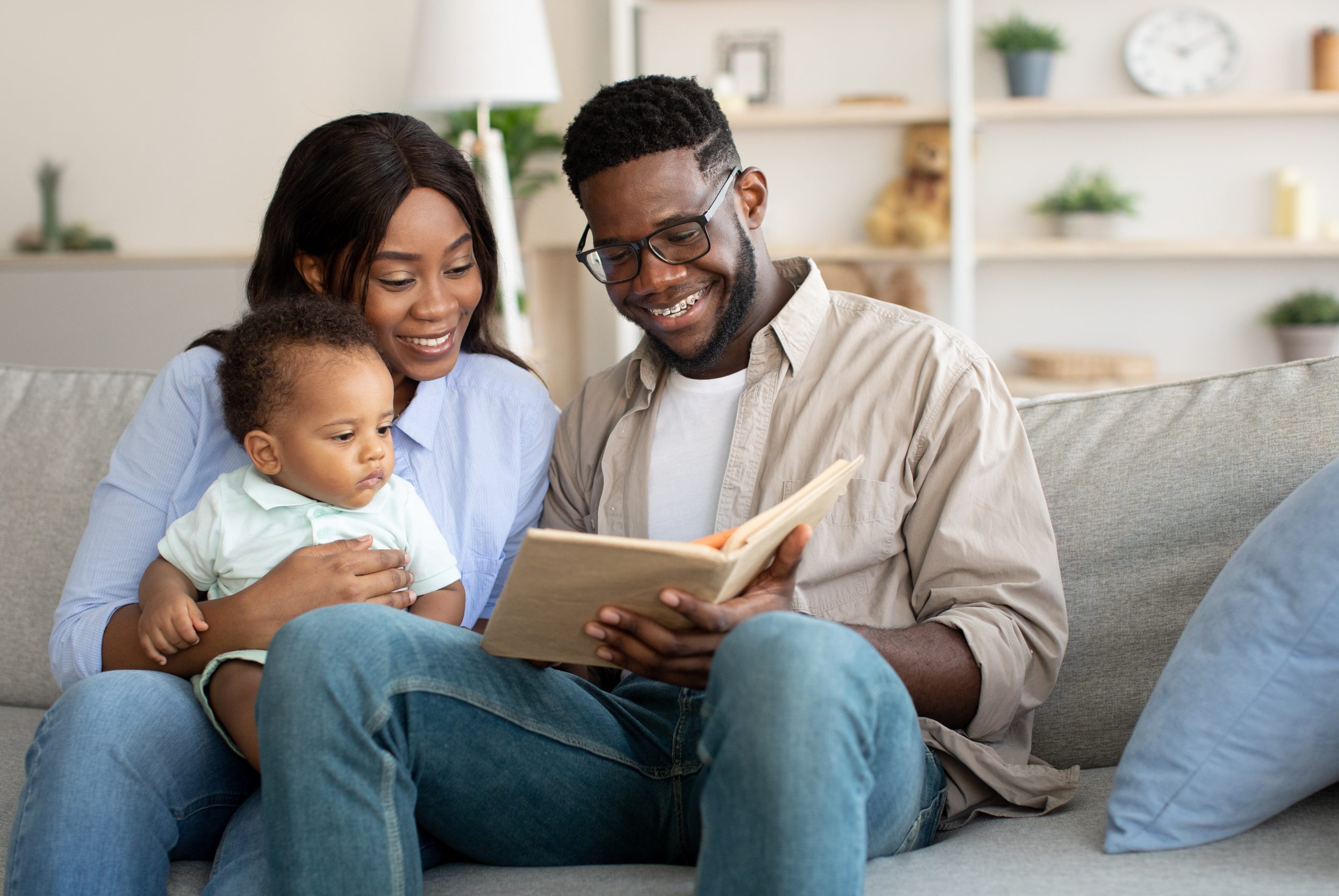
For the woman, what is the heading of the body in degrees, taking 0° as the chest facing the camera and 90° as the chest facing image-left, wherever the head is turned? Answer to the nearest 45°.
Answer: approximately 0°

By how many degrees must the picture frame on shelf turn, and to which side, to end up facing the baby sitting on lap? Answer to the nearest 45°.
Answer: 0° — it already faces them

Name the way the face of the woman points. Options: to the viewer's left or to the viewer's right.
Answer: to the viewer's right

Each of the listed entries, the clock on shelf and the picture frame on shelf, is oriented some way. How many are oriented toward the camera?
2

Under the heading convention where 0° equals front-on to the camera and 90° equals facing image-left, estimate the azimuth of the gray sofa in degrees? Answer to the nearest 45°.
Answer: approximately 0°

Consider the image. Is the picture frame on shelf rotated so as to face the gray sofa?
yes

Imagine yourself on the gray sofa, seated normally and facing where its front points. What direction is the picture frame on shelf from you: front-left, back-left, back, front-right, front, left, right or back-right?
back

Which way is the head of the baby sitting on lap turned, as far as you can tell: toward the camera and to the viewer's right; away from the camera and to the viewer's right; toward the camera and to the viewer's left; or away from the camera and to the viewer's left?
toward the camera and to the viewer's right

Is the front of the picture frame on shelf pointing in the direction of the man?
yes

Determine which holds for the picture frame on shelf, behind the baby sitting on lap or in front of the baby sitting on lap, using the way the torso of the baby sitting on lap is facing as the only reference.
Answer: behind

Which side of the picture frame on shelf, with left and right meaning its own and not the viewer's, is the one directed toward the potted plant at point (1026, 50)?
left
